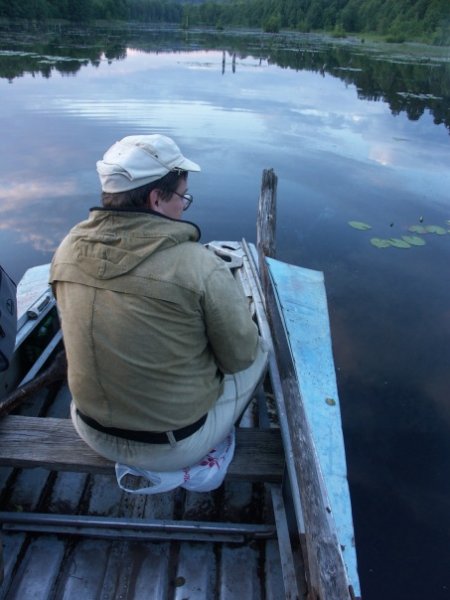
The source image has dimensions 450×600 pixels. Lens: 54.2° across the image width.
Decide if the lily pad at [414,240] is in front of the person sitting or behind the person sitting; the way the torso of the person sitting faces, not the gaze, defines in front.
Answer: in front

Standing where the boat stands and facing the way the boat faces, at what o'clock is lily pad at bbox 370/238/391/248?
The lily pad is roughly at 1 o'clock from the boat.

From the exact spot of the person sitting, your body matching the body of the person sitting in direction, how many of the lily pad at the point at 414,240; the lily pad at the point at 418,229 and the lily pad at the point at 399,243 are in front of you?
3

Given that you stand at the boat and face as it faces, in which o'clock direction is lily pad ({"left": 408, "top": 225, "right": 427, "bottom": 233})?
The lily pad is roughly at 1 o'clock from the boat.

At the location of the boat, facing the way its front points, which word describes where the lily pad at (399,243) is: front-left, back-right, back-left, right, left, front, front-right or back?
front-right

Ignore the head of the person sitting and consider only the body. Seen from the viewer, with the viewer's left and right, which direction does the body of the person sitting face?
facing away from the viewer and to the right of the viewer

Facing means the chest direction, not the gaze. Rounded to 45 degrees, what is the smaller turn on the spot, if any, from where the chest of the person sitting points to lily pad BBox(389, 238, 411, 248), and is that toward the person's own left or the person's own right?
0° — they already face it

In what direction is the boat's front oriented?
away from the camera

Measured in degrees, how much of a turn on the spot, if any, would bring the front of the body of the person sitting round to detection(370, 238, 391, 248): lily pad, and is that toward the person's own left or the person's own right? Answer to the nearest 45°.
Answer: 0° — they already face it

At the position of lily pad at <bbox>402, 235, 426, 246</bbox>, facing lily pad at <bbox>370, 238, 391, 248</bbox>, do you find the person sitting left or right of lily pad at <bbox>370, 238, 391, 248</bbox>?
left
